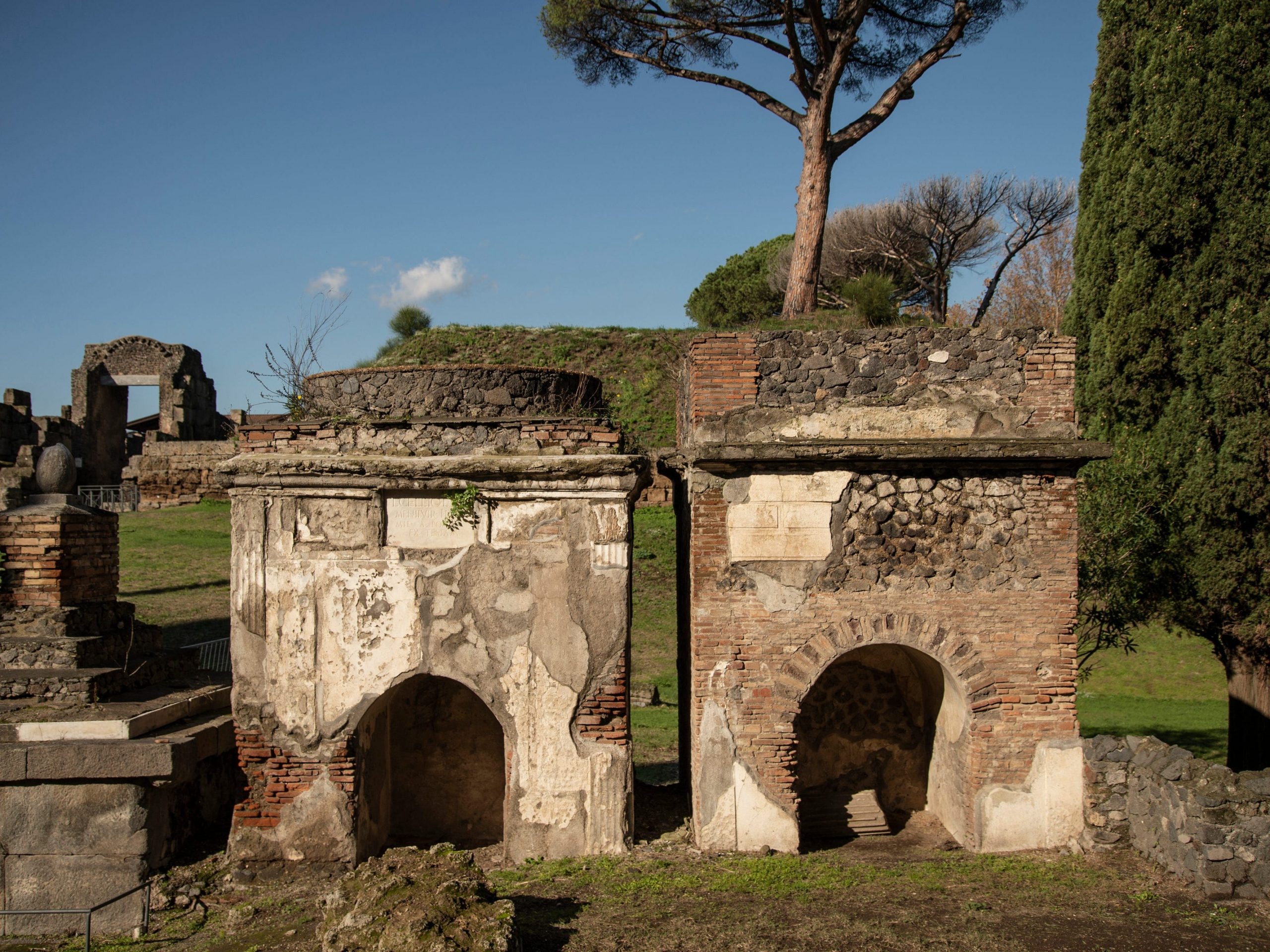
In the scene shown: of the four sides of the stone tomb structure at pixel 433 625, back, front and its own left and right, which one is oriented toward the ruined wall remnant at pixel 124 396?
back

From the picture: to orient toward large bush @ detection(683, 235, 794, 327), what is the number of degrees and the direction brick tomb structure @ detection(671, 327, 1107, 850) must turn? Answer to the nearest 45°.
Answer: approximately 180°

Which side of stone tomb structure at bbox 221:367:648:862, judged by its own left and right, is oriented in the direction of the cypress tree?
left

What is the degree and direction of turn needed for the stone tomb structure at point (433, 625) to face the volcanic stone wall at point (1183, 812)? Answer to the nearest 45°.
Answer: approximately 90° to its left

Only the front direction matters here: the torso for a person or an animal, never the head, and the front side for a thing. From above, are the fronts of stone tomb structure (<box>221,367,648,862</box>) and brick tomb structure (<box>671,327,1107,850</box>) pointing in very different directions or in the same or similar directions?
same or similar directions

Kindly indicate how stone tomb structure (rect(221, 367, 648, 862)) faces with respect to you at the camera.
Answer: facing the viewer

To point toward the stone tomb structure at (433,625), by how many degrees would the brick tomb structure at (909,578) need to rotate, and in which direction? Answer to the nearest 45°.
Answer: approximately 90° to its right

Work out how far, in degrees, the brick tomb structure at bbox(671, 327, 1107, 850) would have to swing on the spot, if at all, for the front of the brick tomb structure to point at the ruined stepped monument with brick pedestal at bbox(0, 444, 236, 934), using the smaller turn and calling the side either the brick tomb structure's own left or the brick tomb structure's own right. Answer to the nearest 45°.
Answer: approximately 90° to the brick tomb structure's own right
